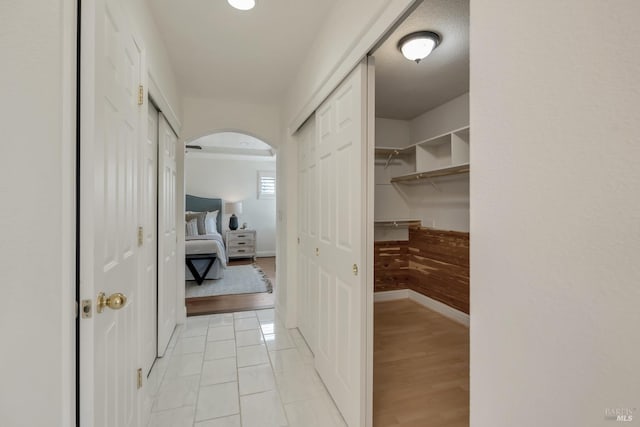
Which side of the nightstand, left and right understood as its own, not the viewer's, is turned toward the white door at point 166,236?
front

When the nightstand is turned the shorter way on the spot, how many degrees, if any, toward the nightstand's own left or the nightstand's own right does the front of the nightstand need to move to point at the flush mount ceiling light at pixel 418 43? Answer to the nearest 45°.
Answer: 0° — it already faces it

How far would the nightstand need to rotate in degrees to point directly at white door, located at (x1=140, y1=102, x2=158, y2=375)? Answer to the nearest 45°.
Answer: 0° — it already faces it

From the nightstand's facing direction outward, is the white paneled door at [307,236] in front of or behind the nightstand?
in front

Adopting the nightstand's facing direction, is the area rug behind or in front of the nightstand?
in front

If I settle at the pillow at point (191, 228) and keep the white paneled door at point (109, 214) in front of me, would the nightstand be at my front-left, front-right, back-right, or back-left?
back-left

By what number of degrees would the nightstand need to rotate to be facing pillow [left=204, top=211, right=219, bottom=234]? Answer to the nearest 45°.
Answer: approximately 90° to its right

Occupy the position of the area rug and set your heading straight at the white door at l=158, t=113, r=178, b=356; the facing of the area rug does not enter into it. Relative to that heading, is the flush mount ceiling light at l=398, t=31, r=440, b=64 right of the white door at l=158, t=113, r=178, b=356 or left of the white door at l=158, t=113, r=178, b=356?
left

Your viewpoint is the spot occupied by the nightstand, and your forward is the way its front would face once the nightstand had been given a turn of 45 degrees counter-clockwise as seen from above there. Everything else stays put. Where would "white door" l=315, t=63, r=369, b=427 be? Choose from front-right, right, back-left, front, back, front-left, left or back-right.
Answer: front-right

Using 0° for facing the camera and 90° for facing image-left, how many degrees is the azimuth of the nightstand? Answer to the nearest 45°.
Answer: approximately 0°

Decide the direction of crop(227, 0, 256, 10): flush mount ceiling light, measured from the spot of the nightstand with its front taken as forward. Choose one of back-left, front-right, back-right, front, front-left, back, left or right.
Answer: front

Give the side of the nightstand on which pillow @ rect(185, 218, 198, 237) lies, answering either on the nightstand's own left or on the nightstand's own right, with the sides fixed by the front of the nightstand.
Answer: on the nightstand's own right

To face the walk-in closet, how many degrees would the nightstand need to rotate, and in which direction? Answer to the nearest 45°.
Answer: approximately 45° to its left
